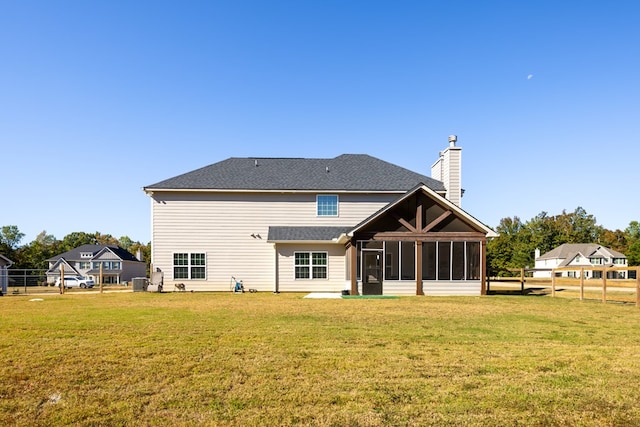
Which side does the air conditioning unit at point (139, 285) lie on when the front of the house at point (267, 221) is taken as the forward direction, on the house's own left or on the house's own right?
on the house's own left

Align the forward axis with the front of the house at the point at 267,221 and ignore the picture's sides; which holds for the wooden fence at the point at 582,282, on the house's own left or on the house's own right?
on the house's own right

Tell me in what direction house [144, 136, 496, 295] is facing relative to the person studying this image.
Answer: facing away from the viewer
